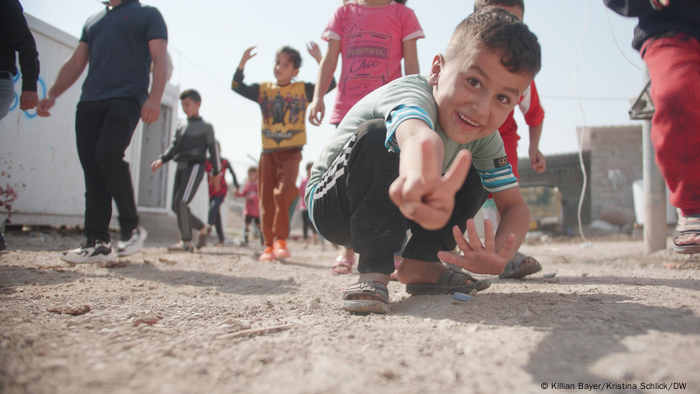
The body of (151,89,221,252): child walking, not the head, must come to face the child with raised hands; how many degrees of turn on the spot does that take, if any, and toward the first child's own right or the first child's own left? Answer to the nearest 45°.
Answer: approximately 90° to the first child's own left

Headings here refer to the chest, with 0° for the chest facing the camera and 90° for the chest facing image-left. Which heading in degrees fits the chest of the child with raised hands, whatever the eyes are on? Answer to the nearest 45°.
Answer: approximately 0°

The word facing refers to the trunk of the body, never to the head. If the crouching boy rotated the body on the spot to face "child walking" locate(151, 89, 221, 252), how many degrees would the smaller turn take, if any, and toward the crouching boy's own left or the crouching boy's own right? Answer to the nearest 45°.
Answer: approximately 180°

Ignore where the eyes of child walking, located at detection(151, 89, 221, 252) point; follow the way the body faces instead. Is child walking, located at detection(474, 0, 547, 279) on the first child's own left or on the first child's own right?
on the first child's own left

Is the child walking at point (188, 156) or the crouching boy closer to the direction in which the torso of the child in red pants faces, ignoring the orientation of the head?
the crouching boy

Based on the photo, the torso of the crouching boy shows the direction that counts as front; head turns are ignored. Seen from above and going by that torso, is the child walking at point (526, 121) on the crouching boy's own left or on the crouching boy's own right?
on the crouching boy's own left

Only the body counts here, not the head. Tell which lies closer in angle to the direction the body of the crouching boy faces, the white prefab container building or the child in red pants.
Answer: the child in red pants
